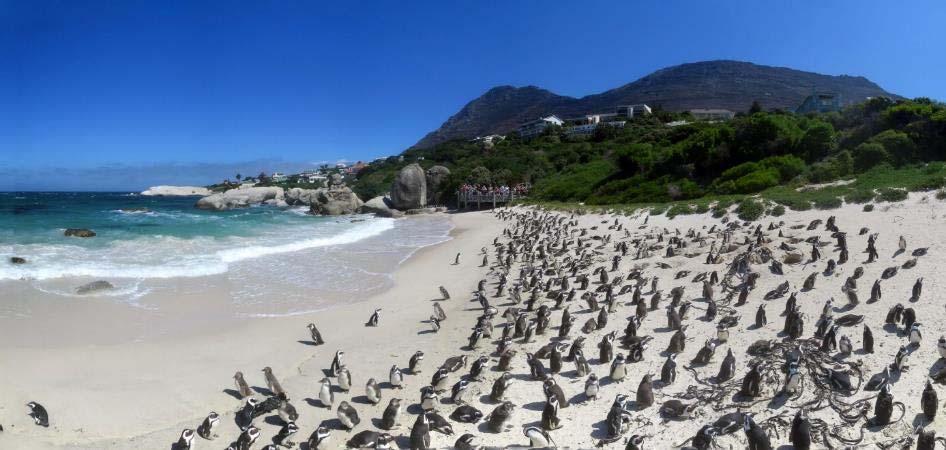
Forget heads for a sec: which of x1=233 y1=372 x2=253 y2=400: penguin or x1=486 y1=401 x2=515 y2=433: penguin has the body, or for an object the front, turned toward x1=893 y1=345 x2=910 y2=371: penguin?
x1=486 y1=401 x2=515 y2=433: penguin

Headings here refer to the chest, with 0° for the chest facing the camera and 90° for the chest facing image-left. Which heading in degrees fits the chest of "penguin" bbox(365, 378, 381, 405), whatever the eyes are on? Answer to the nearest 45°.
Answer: approximately 45°

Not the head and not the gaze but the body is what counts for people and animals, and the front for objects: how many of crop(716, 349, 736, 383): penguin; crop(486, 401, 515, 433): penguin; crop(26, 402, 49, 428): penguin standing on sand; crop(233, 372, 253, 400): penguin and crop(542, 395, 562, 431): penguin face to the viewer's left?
2

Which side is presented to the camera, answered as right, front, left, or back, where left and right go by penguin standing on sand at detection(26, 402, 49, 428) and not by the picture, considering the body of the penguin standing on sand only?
left

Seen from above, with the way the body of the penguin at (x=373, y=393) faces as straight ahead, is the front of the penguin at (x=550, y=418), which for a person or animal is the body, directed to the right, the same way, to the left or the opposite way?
to the left

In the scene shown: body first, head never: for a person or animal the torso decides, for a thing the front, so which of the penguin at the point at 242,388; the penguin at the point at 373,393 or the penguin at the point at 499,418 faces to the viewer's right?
the penguin at the point at 499,418

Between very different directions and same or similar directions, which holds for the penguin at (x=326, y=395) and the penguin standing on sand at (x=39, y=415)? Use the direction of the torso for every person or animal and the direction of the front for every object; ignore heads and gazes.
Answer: same or similar directions

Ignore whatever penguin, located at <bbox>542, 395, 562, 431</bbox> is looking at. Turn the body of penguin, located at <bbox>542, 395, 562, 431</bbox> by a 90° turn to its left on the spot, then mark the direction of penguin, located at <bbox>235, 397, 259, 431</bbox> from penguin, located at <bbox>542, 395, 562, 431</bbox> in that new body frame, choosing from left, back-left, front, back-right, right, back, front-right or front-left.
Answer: back-left

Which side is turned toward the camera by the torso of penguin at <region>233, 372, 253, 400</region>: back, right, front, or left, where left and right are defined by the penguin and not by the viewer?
left

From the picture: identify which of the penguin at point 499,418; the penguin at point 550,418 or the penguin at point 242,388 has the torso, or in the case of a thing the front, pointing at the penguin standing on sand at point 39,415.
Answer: the penguin at point 242,388

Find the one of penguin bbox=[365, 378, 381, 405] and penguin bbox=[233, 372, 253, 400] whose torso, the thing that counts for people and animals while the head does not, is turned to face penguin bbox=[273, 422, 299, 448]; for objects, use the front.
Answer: penguin bbox=[365, 378, 381, 405]

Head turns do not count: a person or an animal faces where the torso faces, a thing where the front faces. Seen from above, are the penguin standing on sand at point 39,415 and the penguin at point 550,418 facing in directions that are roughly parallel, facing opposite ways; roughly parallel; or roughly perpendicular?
roughly perpendicular
